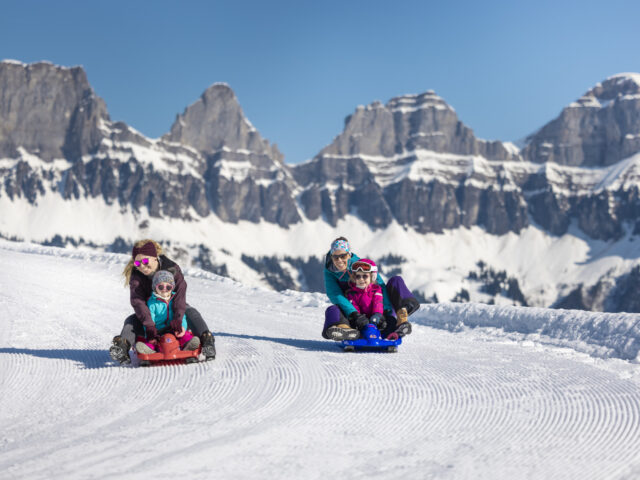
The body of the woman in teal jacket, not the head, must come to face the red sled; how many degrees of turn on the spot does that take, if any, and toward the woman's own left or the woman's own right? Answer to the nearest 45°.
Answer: approximately 45° to the woman's own right

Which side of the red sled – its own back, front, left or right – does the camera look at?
front

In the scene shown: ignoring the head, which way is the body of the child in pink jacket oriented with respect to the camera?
toward the camera

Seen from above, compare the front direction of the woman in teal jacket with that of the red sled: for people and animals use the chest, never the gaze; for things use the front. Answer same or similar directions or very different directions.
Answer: same or similar directions

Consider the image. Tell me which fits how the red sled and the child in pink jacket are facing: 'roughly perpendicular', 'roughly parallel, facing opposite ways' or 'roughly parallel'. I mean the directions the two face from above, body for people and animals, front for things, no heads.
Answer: roughly parallel

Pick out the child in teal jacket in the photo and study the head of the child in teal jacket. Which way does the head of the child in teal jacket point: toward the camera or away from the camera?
toward the camera

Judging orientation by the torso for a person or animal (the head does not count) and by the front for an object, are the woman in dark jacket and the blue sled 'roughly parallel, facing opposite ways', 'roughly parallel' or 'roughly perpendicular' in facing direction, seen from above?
roughly parallel

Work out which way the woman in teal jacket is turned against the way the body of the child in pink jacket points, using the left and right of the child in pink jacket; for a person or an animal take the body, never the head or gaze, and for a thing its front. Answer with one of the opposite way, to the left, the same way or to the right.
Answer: the same way

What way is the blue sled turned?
toward the camera

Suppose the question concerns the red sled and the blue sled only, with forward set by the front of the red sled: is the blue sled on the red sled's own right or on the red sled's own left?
on the red sled's own left

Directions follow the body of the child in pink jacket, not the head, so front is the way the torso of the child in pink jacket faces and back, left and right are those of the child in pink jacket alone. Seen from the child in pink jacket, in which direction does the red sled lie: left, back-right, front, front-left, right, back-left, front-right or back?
front-right

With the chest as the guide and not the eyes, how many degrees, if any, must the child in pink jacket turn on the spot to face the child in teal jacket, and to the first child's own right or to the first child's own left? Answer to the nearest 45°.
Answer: approximately 45° to the first child's own right
